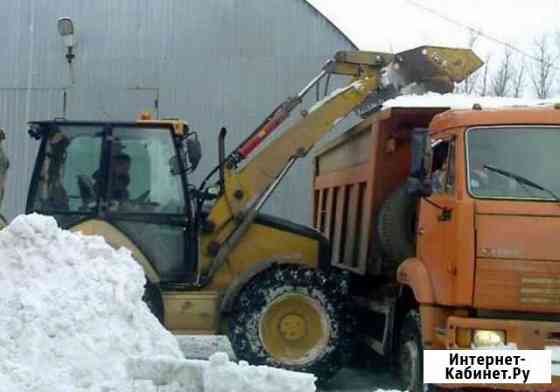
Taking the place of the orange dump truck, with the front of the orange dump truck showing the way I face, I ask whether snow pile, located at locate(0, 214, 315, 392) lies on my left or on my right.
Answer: on my right

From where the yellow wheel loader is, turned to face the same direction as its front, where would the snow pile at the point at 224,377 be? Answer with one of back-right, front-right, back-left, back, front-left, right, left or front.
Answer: right

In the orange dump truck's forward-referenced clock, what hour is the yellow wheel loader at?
The yellow wheel loader is roughly at 4 o'clock from the orange dump truck.

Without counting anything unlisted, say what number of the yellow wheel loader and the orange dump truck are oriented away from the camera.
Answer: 0

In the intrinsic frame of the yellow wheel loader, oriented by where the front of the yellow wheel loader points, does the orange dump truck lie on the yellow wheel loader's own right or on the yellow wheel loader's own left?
on the yellow wheel loader's own right

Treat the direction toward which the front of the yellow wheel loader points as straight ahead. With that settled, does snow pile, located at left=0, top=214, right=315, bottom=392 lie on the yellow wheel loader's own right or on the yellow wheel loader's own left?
on the yellow wheel loader's own right

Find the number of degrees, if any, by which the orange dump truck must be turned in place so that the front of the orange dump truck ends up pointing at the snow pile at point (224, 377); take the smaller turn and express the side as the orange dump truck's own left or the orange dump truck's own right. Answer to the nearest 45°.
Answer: approximately 90° to the orange dump truck's own right

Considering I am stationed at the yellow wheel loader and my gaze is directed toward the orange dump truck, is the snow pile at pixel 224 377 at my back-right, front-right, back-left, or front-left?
front-right

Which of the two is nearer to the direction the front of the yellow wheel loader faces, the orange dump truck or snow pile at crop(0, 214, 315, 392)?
the orange dump truck

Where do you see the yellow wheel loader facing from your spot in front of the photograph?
facing to the right of the viewer

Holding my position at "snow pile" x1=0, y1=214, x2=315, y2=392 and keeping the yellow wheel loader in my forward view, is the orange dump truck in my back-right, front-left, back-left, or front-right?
front-right

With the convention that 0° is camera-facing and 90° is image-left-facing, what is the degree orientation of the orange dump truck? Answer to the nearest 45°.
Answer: approximately 315°
